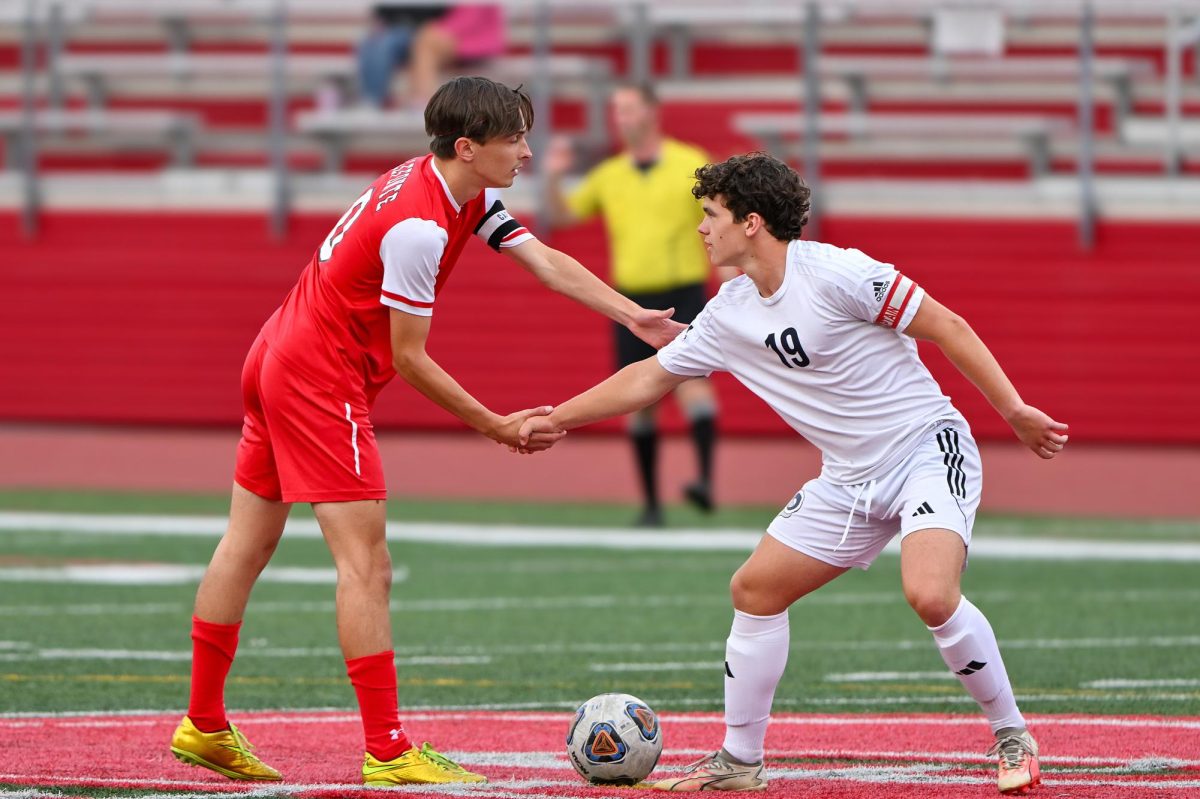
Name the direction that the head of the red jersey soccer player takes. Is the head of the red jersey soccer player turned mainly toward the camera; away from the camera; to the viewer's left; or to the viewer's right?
to the viewer's right

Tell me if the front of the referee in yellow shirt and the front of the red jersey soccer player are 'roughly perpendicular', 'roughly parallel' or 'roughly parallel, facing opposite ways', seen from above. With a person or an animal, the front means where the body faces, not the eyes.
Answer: roughly perpendicular

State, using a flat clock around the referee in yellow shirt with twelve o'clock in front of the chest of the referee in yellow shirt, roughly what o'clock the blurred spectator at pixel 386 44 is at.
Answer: The blurred spectator is roughly at 5 o'clock from the referee in yellow shirt.

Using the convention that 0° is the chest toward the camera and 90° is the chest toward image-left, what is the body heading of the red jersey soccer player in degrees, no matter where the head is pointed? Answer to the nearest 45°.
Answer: approximately 270°

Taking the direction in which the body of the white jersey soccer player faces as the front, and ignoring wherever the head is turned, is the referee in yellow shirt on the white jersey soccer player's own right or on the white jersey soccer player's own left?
on the white jersey soccer player's own right

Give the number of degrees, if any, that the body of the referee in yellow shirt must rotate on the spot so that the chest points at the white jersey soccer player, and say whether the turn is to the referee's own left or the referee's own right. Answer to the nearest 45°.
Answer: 0° — they already face them

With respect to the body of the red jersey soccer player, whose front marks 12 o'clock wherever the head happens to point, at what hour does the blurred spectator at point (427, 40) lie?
The blurred spectator is roughly at 9 o'clock from the red jersey soccer player.

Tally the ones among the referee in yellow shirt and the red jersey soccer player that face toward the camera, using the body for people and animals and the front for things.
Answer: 1

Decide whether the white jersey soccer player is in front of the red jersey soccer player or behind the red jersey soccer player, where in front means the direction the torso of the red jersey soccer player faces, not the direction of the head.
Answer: in front

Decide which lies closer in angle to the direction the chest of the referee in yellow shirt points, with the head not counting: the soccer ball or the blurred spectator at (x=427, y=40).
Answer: the soccer ball

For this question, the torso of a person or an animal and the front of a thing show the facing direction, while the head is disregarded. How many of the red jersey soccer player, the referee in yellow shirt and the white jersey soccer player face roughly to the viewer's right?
1

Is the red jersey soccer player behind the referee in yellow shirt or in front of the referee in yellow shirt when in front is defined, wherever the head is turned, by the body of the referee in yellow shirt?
in front
